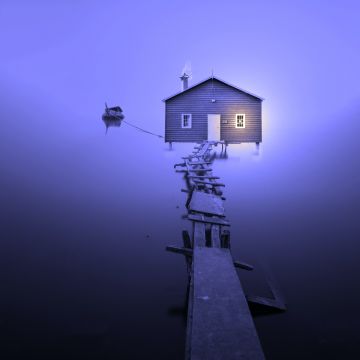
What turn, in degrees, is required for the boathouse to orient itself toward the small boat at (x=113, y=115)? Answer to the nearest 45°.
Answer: approximately 135° to its right

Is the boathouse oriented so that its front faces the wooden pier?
yes

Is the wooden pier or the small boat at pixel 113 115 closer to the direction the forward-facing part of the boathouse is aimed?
the wooden pier

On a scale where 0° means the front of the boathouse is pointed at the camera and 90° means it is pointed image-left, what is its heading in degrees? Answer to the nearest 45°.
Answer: approximately 0°
